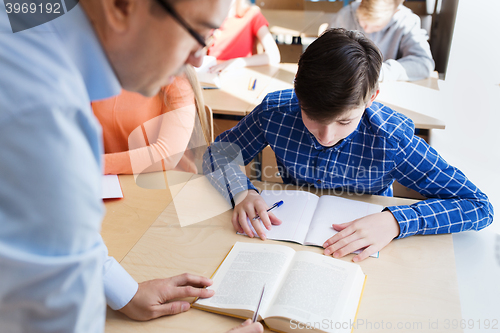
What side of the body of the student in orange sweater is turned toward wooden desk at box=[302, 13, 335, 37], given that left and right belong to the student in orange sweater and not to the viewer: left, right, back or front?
back

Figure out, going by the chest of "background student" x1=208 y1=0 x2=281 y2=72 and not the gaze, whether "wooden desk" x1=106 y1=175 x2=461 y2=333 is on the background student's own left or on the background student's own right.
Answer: on the background student's own left

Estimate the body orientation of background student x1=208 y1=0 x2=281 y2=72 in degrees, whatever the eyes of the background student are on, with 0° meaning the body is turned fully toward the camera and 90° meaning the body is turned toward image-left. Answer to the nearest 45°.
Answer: approximately 45°

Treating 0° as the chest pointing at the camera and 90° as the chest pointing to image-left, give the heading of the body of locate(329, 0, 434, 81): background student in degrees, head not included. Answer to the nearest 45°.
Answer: approximately 45°

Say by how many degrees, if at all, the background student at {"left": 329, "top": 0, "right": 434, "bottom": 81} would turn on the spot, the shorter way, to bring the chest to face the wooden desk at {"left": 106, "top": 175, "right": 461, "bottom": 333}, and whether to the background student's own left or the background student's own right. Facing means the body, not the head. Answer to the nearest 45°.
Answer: approximately 45° to the background student's own left

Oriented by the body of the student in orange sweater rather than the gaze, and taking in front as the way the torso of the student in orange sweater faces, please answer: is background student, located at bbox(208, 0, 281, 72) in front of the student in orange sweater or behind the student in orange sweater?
behind

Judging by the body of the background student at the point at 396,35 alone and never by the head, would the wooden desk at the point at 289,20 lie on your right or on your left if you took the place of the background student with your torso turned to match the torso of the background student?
on your right

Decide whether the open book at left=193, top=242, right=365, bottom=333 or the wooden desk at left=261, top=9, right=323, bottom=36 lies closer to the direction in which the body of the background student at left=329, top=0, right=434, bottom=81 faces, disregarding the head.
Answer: the open book

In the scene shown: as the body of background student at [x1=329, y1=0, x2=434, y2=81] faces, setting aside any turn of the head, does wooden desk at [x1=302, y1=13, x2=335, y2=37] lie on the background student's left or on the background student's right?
on the background student's right
